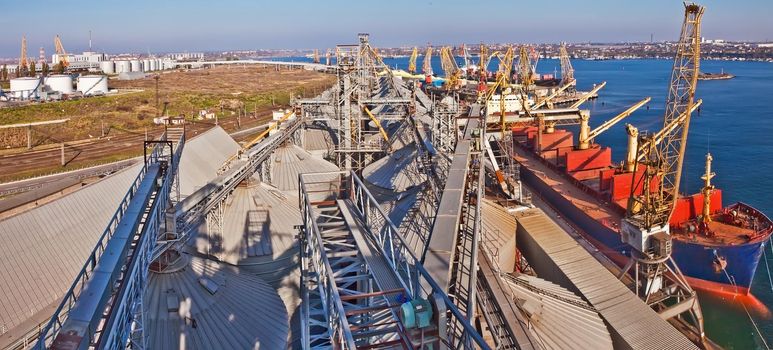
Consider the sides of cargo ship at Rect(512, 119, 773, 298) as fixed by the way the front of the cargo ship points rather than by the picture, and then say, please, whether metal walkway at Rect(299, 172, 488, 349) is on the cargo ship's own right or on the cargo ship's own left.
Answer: on the cargo ship's own right

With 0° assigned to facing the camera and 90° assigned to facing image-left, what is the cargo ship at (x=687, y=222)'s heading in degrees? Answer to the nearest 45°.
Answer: approximately 315°

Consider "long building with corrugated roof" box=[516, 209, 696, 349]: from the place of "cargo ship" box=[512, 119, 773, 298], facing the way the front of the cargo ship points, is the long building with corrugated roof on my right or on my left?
on my right

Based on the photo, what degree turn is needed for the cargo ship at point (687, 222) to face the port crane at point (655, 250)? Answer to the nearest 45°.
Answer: approximately 45° to its right

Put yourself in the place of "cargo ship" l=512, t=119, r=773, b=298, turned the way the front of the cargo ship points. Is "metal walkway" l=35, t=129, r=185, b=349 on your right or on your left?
on your right
